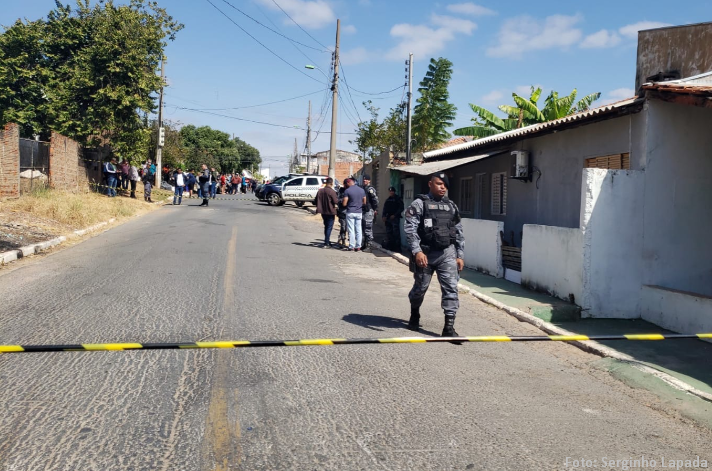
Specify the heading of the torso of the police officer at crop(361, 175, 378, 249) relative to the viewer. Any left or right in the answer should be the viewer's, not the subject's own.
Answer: facing to the left of the viewer

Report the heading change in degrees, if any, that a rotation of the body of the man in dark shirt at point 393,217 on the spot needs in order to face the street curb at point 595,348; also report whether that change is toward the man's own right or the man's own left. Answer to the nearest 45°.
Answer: approximately 45° to the man's own left

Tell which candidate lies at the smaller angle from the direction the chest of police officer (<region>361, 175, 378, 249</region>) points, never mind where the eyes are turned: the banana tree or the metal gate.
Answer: the metal gate

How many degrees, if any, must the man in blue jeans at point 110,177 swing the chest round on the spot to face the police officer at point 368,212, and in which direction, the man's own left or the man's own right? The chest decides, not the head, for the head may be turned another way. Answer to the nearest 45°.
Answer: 0° — they already face them

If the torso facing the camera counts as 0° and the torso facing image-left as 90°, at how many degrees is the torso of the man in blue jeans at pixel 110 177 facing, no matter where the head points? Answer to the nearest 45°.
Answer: approximately 315°

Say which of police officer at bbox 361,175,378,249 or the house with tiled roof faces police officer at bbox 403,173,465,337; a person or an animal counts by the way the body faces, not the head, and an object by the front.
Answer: the house with tiled roof

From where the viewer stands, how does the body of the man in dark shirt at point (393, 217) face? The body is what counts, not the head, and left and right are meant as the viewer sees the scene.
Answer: facing the viewer and to the left of the viewer

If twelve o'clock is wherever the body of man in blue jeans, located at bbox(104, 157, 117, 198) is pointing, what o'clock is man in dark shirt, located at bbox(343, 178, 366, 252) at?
The man in dark shirt is roughly at 1 o'clock from the man in blue jeans.

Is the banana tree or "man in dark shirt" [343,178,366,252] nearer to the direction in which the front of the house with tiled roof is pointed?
the man in dark shirt

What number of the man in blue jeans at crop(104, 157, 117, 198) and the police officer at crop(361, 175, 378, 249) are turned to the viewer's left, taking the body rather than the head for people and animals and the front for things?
1

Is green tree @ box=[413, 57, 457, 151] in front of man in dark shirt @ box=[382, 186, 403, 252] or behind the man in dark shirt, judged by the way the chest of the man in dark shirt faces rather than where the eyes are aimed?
behind

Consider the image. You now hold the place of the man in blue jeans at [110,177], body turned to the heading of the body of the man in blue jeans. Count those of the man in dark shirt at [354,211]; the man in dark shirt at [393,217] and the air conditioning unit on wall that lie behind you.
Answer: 0
